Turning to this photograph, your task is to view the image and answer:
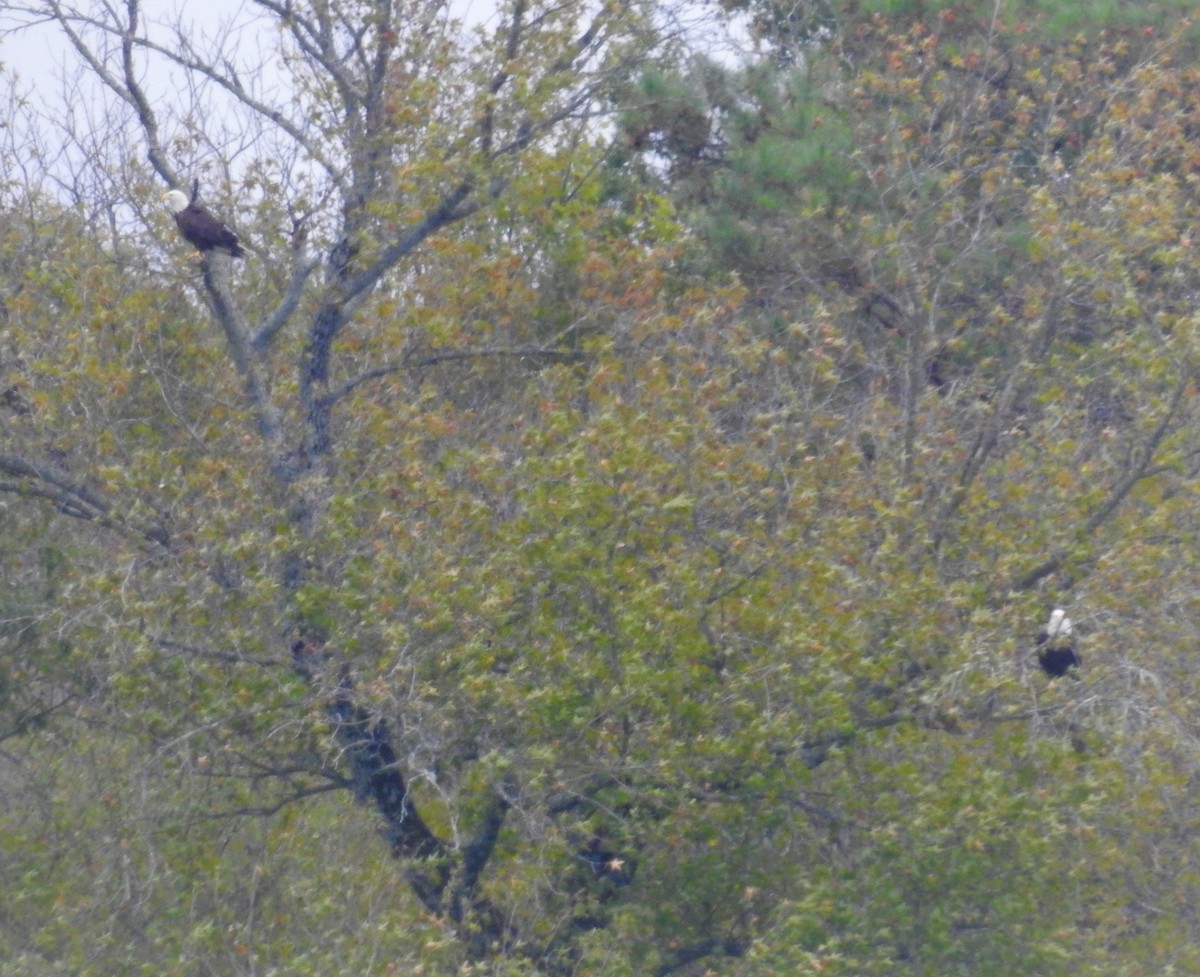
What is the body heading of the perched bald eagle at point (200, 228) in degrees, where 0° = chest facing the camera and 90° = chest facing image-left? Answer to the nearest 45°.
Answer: approximately 90°
